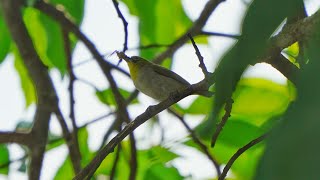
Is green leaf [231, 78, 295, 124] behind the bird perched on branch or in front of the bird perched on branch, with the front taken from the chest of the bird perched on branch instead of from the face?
behind

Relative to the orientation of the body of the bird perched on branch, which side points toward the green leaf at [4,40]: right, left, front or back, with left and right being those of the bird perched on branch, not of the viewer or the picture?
front

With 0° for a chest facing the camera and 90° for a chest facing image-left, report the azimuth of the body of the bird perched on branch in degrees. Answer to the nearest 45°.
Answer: approximately 90°
